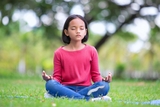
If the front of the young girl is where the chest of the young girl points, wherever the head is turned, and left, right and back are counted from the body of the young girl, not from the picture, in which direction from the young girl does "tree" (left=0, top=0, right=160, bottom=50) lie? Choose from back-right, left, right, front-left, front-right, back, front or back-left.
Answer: back

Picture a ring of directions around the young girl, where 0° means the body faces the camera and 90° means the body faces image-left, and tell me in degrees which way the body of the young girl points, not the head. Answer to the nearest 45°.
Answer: approximately 0°
